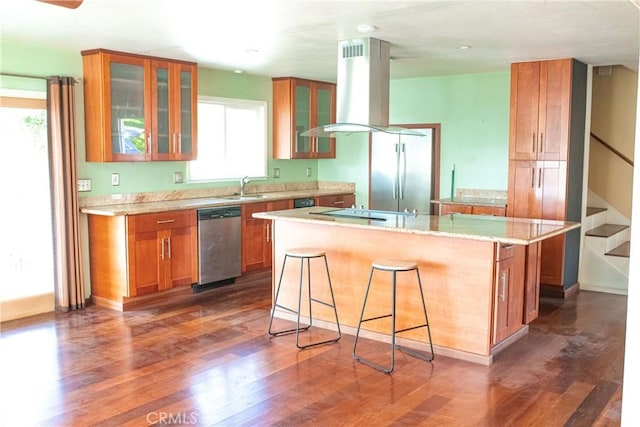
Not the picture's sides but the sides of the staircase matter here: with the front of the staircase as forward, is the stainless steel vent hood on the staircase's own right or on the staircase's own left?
on the staircase's own right

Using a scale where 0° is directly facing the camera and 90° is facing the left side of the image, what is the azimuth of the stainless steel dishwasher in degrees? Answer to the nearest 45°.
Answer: approximately 315°

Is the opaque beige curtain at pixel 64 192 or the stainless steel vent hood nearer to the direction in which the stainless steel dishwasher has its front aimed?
the stainless steel vent hood

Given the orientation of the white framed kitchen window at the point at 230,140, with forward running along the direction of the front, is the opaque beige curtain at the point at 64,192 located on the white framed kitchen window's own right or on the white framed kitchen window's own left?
on the white framed kitchen window's own right

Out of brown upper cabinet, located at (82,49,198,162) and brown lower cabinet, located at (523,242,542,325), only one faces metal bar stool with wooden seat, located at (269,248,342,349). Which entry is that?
the brown upper cabinet

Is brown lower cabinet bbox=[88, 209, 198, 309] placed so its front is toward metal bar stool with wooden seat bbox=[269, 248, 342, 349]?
yes

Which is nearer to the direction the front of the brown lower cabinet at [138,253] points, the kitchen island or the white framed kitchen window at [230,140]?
the kitchen island

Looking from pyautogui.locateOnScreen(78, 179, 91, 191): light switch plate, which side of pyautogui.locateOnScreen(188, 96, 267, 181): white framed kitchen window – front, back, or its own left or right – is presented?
right

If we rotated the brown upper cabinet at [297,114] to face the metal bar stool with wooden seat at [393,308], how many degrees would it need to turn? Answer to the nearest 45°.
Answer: approximately 45° to its right

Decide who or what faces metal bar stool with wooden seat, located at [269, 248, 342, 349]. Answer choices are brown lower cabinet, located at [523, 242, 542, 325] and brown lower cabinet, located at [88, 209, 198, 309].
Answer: brown lower cabinet, located at [88, 209, 198, 309]

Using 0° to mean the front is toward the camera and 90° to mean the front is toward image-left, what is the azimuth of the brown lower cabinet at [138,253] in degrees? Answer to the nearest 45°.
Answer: approximately 315°
